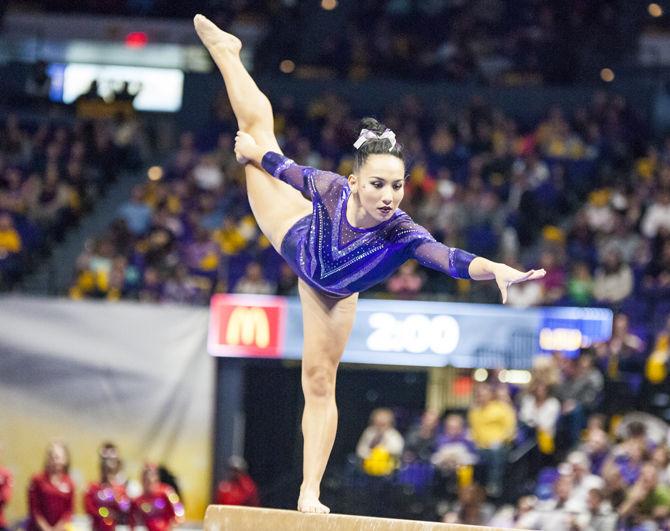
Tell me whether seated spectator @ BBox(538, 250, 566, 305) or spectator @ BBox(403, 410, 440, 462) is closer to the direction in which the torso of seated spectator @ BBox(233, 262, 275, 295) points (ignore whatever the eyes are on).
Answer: the spectator

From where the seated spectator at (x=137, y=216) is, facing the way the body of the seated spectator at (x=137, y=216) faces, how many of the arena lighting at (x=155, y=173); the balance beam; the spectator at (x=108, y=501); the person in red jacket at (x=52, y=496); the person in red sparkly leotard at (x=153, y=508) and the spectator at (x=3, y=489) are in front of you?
5

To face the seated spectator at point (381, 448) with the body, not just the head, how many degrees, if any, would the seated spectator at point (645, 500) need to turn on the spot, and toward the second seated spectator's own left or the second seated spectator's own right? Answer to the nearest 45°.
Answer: approximately 90° to the second seated spectator's own right

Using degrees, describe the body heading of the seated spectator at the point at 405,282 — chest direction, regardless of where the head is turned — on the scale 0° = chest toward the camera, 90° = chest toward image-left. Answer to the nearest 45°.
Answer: approximately 0°

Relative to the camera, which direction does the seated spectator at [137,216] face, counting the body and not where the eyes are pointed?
toward the camera

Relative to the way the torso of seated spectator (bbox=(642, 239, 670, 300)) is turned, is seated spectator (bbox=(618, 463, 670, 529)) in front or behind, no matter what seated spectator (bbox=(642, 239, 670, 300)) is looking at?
in front

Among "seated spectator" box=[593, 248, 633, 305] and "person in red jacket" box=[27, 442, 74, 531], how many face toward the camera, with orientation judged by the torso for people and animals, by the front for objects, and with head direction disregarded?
2

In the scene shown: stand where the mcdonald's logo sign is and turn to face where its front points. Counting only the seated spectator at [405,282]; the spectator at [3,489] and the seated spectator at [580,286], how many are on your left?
2

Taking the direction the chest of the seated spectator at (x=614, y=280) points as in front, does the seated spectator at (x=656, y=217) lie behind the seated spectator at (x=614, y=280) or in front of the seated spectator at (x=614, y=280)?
behind

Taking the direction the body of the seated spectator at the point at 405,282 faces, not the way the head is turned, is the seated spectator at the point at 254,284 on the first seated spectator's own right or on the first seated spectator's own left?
on the first seated spectator's own right

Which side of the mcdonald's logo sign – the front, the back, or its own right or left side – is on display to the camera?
front

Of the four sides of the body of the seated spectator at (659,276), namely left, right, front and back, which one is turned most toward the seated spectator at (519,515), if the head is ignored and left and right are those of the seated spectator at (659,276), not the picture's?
front

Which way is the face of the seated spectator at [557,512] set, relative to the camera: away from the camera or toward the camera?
toward the camera

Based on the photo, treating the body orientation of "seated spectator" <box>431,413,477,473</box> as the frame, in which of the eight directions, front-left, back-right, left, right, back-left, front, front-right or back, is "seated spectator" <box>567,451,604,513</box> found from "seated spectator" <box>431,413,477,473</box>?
front-left

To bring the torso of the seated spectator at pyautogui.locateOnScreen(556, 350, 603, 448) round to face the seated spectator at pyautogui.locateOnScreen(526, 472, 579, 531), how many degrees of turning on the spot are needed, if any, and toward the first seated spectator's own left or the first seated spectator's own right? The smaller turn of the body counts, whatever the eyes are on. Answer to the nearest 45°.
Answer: approximately 45° to the first seated spectator's own left

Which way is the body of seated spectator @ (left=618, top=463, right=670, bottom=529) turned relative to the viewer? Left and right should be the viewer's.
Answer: facing the viewer and to the left of the viewer

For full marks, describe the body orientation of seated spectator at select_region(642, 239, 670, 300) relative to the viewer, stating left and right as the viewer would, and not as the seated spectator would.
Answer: facing the viewer
